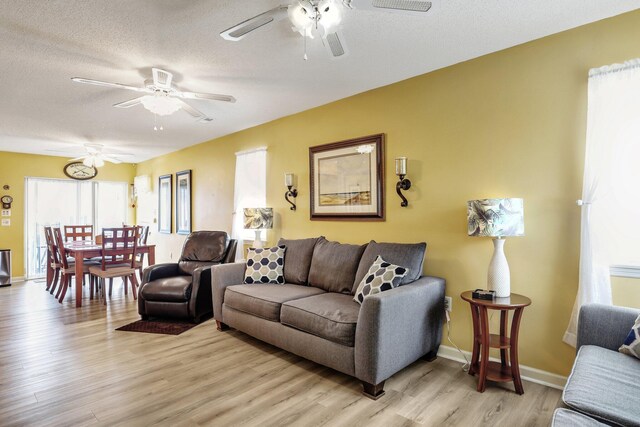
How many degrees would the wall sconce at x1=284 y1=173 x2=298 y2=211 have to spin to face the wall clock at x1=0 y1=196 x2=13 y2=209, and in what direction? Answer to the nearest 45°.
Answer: approximately 90° to its right

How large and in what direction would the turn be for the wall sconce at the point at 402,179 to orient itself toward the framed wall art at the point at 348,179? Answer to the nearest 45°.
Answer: approximately 90° to its right

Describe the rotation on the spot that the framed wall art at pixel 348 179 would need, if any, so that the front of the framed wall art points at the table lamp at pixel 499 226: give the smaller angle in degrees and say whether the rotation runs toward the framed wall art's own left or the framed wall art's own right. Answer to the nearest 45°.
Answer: approximately 90° to the framed wall art's own left

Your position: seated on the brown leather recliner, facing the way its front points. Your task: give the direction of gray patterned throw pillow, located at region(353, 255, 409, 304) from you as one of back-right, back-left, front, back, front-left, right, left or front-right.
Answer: left

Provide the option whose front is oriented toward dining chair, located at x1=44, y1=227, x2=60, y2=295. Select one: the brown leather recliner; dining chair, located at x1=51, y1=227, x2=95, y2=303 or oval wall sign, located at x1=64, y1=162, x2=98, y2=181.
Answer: the oval wall sign

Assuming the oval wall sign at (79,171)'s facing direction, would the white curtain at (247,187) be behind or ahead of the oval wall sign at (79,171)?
ahead

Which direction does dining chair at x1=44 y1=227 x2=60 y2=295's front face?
to the viewer's right

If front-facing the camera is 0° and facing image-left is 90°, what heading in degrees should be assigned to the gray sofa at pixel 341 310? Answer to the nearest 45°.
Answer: approximately 45°

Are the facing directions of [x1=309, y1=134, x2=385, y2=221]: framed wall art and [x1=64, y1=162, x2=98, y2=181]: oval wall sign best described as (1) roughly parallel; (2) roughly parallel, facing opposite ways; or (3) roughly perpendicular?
roughly perpendicular

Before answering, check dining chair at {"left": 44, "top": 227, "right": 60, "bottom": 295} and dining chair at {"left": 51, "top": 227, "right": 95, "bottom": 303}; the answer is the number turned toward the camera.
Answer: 0

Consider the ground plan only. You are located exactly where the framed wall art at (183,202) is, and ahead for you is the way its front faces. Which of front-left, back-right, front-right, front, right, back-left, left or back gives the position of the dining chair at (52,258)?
front-right

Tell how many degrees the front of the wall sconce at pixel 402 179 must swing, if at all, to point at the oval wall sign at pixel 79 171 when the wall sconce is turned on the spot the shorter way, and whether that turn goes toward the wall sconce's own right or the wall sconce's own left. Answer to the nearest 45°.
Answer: approximately 45° to the wall sconce's own right

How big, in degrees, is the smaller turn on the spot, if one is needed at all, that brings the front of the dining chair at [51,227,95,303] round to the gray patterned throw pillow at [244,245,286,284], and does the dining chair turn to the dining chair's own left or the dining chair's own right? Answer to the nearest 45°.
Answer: approximately 45° to the dining chair's own right

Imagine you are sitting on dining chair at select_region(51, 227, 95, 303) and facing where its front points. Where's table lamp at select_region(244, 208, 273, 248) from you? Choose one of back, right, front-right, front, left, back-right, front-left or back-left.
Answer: front-right

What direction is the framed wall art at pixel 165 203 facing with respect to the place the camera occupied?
facing the viewer and to the left of the viewer

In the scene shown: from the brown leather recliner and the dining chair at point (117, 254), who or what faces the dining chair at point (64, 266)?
the dining chair at point (117, 254)
